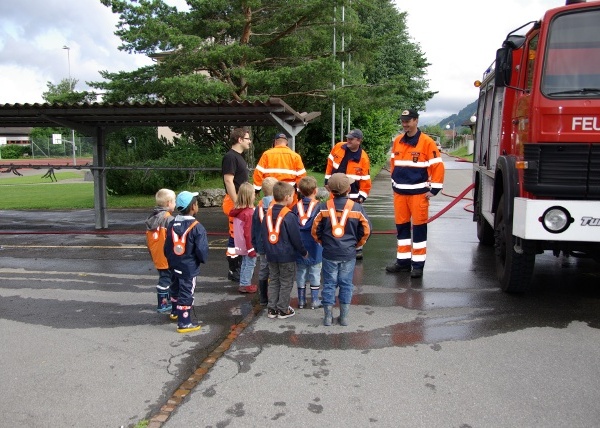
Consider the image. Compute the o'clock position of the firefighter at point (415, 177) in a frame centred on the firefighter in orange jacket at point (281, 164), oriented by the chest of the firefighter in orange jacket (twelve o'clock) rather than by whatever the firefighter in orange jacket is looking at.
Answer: The firefighter is roughly at 3 o'clock from the firefighter in orange jacket.

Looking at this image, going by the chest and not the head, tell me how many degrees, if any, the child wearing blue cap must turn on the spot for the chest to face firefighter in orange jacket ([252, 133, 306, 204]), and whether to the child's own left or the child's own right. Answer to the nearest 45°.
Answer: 0° — they already face them

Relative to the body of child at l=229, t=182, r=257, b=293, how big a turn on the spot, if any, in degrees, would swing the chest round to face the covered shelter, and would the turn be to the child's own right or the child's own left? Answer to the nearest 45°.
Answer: approximately 90° to the child's own left

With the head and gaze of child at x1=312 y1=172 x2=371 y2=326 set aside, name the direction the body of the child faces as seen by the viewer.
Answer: away from the camera

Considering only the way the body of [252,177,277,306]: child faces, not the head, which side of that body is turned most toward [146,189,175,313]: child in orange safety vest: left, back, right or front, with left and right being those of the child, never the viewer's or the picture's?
left

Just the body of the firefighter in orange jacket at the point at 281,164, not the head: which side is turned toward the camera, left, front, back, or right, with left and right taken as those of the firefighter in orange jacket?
back

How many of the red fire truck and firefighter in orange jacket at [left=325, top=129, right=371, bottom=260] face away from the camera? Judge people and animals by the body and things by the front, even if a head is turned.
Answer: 0

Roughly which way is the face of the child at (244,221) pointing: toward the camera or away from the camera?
away from the camera

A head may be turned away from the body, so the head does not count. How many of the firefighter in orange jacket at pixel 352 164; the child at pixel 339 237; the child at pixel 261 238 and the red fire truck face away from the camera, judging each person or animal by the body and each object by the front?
2

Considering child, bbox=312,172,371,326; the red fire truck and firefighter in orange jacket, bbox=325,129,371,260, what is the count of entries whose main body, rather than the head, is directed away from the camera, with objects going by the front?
1

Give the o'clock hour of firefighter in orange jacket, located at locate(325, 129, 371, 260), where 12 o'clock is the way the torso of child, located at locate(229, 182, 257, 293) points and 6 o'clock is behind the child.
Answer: The firefighter in orange jacket is roughly at 12 o'clock from the child.

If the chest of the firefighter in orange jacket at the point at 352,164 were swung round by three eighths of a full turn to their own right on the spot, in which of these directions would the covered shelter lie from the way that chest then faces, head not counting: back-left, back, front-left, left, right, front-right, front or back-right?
front-left
